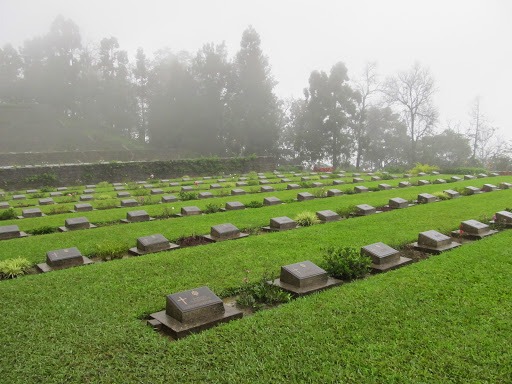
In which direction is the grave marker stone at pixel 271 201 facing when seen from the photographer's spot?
facing the viewer and to the right of the viewer

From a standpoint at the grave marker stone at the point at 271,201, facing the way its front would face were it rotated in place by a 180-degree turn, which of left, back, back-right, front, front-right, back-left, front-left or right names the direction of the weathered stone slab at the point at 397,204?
back-right

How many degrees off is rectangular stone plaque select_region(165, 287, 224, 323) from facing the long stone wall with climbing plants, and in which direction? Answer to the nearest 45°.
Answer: approximately 135° to its left

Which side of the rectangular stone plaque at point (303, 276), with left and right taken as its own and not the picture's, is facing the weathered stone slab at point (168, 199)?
back

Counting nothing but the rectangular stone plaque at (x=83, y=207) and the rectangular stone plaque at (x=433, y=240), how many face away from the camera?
0

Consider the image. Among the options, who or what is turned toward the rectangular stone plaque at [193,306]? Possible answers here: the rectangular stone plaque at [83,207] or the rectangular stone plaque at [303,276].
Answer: the rectangular stone plaque at [83,207]

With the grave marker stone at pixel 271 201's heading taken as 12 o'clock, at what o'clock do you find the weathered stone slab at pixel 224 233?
The weathered stone slab is roughly at 2 o'clock from the grave marker stone.

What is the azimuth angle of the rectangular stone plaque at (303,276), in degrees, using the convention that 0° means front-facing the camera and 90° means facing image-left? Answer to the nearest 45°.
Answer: approximately 315°

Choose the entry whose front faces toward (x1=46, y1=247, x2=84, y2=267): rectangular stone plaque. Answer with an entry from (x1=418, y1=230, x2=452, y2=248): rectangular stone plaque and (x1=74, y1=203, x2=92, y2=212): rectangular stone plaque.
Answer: (x1=74, y1=203, x2=92, y2=212): rectangular stone plaque

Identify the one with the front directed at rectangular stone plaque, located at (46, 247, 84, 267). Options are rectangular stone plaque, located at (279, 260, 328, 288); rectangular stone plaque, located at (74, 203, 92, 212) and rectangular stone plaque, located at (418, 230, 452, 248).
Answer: rectangular stone plaque, located at (74, 203, 92, 212)

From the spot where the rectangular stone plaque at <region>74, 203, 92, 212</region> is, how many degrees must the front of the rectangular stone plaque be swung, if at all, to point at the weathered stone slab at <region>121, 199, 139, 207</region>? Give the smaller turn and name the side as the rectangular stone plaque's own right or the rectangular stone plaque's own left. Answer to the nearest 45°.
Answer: approximately 90° to the rectangular stone plaque's own left

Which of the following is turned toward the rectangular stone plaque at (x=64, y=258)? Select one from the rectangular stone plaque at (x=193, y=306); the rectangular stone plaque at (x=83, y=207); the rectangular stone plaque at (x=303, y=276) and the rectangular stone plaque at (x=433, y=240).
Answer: the rectangular stone plaque at (x=83, y=207)

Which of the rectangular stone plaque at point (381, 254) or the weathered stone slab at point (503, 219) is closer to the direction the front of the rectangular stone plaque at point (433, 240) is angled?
the rectangular stone plaque
